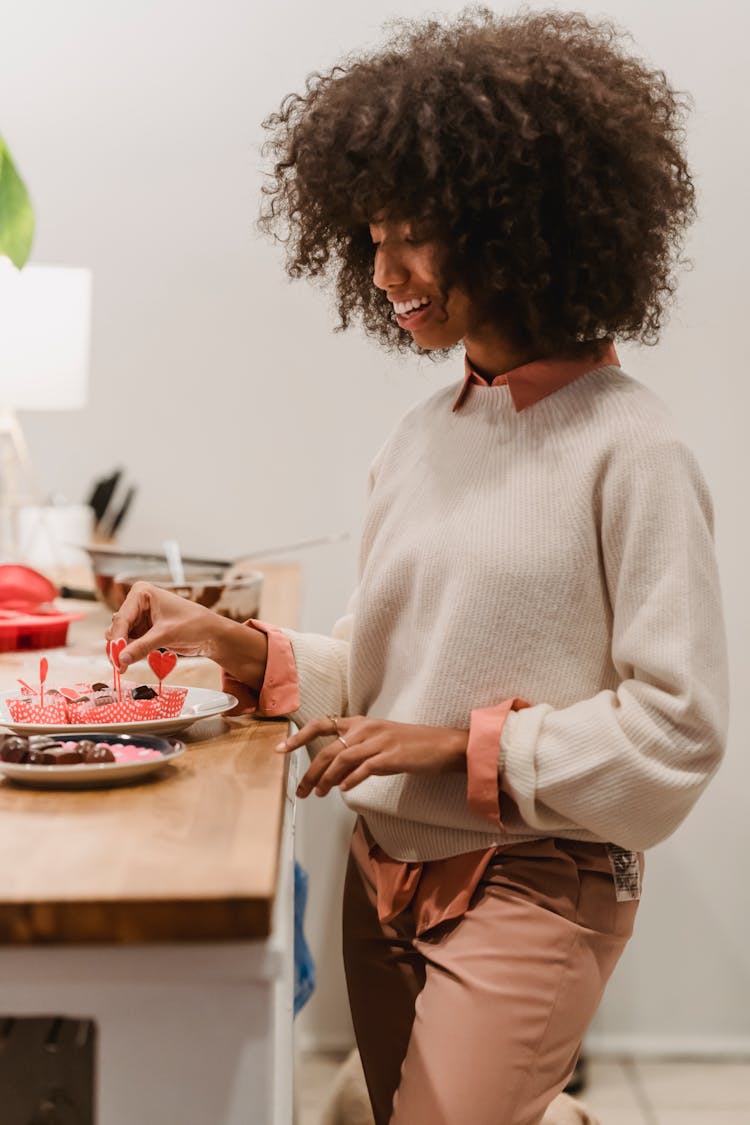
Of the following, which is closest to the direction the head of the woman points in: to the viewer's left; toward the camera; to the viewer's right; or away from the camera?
to the viewer's left

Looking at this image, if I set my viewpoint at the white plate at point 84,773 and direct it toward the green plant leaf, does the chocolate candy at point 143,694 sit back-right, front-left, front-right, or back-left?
front-right
